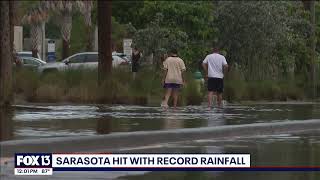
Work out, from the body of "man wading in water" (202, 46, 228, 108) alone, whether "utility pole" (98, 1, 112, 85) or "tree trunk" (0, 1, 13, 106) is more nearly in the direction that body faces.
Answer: the utility pole

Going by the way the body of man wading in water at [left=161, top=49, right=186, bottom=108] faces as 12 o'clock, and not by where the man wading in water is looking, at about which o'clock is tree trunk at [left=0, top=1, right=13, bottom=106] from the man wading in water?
The tree trunk is roughly at 9 o'clock from the man wading in water.

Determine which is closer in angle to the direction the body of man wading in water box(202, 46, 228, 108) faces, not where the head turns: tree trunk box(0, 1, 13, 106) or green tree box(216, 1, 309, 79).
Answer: the green tree

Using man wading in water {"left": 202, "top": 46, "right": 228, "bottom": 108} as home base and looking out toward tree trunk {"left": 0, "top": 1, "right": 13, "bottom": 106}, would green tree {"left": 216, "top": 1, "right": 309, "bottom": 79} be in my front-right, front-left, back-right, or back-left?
back-right

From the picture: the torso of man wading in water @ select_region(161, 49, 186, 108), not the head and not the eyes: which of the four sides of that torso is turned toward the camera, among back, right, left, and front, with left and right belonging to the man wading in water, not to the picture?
back

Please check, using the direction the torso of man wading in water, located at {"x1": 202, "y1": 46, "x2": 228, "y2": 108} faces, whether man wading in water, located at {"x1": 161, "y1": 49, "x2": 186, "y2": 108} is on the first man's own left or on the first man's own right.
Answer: on the first man's own left

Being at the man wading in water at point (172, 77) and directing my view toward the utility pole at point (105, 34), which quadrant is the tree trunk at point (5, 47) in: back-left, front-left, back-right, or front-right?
front-left

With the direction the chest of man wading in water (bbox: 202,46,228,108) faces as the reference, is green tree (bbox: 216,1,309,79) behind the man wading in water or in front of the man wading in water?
in front

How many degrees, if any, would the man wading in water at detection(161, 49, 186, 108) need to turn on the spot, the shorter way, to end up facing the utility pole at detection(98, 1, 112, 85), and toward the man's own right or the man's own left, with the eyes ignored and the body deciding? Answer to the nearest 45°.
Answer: approximately 45° to the man's own left

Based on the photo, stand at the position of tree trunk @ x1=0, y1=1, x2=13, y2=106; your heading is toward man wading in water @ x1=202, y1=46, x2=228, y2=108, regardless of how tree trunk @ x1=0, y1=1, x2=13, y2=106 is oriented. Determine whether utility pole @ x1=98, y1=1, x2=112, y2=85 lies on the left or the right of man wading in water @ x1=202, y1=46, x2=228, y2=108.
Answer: left

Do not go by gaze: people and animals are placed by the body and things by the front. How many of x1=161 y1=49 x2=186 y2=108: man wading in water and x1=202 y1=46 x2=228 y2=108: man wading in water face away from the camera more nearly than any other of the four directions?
2

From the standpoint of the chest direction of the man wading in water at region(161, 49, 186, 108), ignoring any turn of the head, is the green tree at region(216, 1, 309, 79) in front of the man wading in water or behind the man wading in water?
in front
